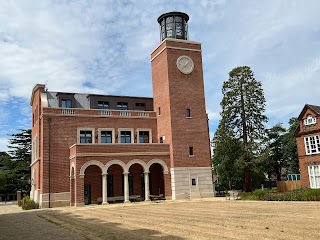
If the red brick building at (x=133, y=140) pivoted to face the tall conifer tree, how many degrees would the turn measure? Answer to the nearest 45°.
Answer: approximately 90° to its left

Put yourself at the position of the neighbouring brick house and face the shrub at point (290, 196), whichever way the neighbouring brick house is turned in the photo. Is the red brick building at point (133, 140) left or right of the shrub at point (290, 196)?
right

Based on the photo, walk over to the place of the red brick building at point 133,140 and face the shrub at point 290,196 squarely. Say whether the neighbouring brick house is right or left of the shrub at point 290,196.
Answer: left

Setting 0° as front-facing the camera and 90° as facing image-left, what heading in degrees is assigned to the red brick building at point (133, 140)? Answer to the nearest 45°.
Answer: approximately 0°

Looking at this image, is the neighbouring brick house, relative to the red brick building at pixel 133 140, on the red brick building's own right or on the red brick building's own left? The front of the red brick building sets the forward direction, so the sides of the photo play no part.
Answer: on the red brick building's own left

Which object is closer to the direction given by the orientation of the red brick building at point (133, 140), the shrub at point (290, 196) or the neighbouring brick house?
the shrub
